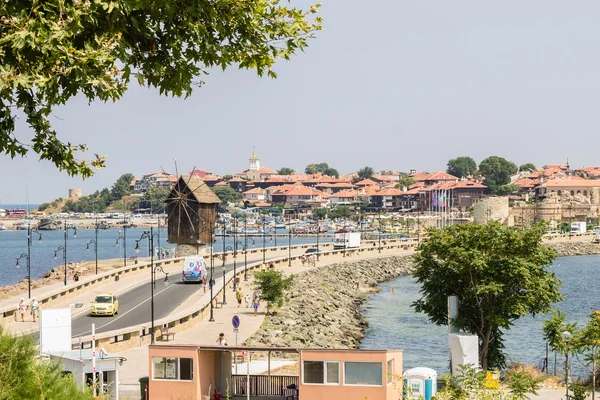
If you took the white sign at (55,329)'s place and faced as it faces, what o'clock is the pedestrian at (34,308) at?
The pedestrian is roughly at 6 o'clock from the white sign.

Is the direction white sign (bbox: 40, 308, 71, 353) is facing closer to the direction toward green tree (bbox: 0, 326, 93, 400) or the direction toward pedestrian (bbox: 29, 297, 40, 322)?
the green tree

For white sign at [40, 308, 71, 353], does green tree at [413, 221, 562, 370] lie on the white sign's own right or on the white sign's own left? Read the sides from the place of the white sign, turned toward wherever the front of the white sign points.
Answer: on the white sign's own left

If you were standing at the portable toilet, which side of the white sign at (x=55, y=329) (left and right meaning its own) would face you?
left

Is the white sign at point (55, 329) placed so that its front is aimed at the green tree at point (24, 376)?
yes

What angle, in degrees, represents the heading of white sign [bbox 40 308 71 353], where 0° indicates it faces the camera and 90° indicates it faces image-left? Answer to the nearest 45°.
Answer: approximately 0°

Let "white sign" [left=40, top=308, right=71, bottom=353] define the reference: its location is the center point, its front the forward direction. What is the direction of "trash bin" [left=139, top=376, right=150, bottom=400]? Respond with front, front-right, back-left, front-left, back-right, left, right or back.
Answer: front-left

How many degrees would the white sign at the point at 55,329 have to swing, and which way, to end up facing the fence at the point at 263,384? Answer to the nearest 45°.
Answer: approximately 45° to its left

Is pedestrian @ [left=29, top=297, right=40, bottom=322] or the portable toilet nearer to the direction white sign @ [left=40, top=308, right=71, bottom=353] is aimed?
the portable toilet
